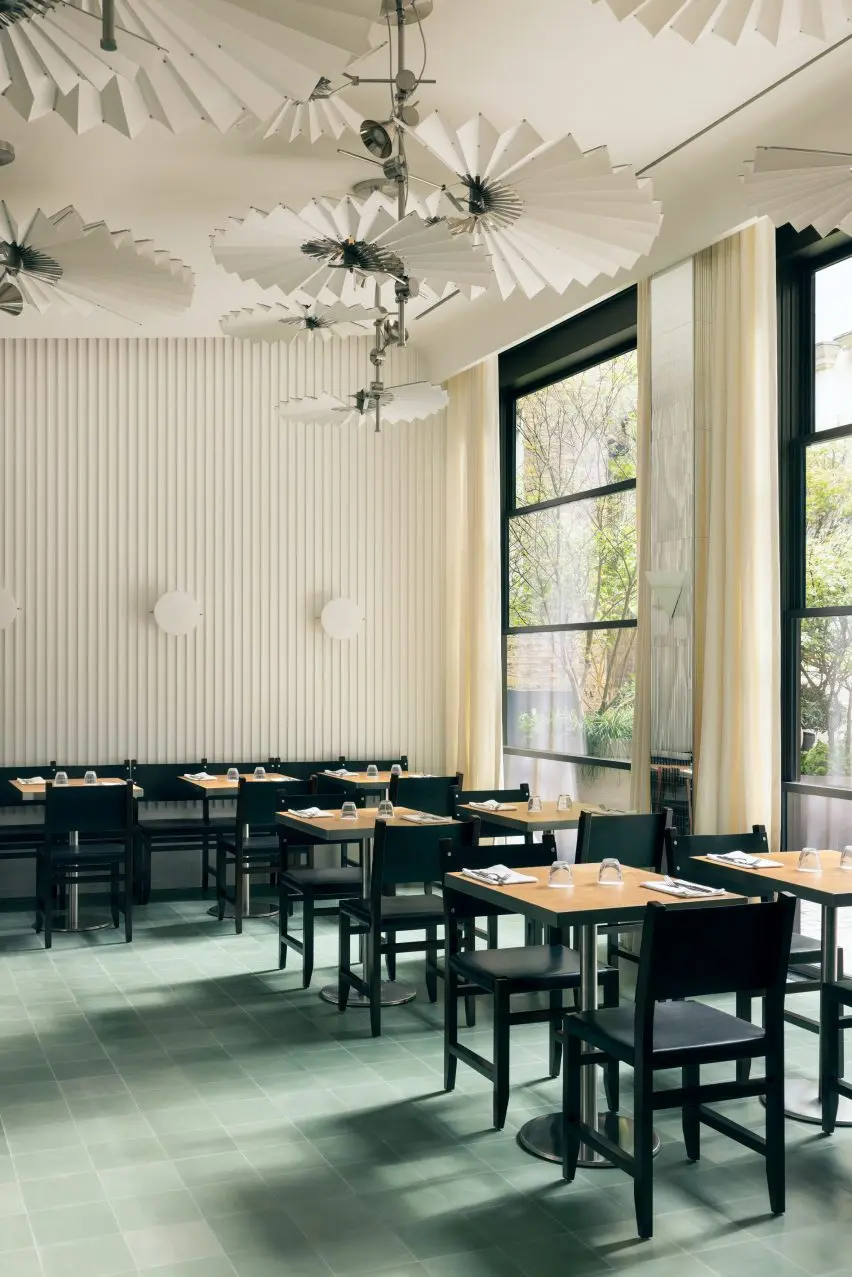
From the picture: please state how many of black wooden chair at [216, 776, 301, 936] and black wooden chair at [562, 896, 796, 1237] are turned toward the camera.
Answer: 0

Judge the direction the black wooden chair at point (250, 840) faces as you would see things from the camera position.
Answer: facing away from the viewer and to the left of the viewer

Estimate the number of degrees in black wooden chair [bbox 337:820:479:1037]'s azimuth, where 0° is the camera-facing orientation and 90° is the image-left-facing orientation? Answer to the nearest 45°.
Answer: approximately 135°

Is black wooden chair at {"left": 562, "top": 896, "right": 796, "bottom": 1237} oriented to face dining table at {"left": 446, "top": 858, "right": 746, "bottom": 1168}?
yes

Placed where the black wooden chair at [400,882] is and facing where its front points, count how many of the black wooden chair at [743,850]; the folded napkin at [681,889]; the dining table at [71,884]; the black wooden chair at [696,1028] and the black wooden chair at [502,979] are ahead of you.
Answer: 1

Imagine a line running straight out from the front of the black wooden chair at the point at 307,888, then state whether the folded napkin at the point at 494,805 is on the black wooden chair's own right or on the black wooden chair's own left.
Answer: on the black wooden chair's own left

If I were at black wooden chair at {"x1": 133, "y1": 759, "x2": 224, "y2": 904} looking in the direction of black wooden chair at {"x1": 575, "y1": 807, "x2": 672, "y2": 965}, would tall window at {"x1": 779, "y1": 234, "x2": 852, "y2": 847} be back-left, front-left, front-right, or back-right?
front-left

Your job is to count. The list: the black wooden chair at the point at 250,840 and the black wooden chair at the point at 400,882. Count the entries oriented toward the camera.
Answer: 0

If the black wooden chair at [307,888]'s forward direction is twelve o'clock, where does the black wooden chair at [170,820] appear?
the black wooden chair at [170,820] is roughly at 7 o'clock from the black wooden chair at [307,888].

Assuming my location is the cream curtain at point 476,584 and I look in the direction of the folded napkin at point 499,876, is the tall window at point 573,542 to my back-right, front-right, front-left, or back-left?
front-left

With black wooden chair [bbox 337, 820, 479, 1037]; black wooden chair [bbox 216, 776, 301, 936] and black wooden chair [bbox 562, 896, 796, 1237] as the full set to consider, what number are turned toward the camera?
0

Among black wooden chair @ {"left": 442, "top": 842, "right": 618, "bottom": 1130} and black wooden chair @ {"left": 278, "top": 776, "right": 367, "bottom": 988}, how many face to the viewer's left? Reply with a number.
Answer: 0
